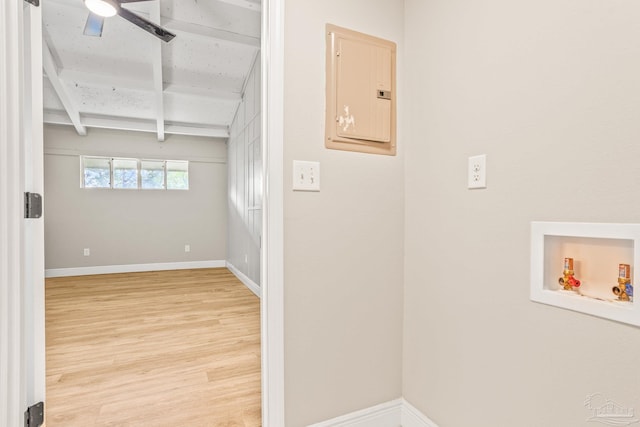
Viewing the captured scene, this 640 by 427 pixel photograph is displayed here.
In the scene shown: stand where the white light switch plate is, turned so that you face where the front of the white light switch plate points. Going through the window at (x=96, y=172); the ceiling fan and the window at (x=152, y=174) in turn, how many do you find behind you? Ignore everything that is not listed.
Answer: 3

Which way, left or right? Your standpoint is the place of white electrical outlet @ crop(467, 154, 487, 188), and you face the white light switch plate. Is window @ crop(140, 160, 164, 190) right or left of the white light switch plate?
right

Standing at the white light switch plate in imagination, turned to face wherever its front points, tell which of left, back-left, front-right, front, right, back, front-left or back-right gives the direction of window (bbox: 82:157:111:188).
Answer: back

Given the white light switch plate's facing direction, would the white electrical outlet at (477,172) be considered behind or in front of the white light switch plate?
in front

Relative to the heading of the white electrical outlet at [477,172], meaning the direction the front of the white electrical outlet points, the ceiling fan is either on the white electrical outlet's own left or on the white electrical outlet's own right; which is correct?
on the white electrical outlet's own right

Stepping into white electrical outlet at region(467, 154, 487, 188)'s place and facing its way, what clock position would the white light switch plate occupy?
The white light switch plate is roughly at 1 o'clock from the white electrical outlet.

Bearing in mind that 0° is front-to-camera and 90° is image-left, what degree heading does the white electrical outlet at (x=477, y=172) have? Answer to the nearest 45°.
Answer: approximately 45°

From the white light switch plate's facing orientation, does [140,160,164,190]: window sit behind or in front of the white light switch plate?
behind

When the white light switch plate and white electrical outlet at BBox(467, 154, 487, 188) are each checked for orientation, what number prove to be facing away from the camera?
0

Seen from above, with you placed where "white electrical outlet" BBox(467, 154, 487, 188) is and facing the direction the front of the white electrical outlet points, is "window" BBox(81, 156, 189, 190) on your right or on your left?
on your right

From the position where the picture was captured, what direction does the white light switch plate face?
facing the viewer and to the right of the viewer

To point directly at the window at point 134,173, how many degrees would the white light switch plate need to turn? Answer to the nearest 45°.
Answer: approximately 180°

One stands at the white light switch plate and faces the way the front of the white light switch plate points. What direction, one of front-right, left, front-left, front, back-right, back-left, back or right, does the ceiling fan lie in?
back
